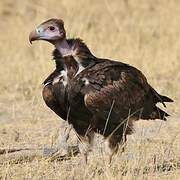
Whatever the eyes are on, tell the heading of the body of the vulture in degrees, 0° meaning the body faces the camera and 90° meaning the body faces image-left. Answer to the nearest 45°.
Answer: approximately 45°
